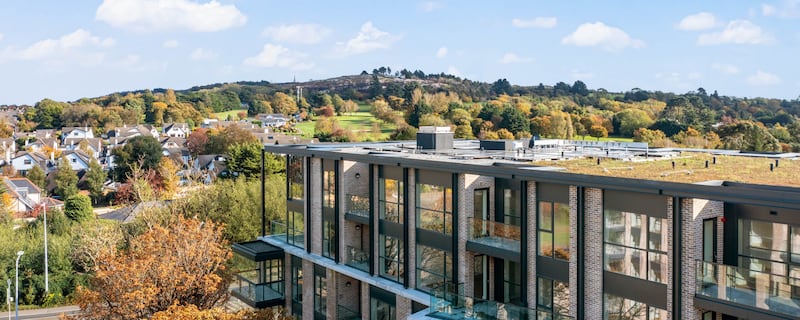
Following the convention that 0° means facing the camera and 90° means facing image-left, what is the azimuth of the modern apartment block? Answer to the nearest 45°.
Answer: approximately 45°

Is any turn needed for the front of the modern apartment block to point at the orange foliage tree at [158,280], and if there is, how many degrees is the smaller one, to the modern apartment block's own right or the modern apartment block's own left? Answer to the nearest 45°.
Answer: approximately 45° to the modern apartment block's own right
